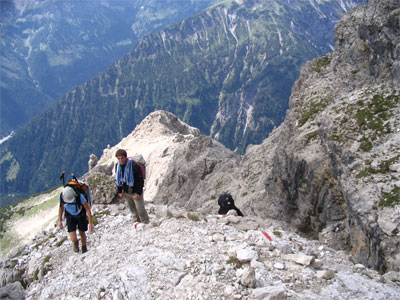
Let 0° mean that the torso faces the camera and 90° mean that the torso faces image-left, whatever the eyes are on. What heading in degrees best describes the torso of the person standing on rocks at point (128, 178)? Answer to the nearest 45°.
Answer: approximately 45°

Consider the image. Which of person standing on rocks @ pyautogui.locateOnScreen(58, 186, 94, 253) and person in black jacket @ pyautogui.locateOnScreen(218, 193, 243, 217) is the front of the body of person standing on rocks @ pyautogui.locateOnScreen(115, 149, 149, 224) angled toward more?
the person standing on rocks

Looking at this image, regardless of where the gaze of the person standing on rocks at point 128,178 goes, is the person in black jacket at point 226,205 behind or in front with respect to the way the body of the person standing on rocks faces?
behind

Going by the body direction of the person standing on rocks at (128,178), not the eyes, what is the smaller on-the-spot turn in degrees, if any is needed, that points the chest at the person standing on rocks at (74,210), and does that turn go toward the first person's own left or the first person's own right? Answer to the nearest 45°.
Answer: approximately 45° to the first person's own right
